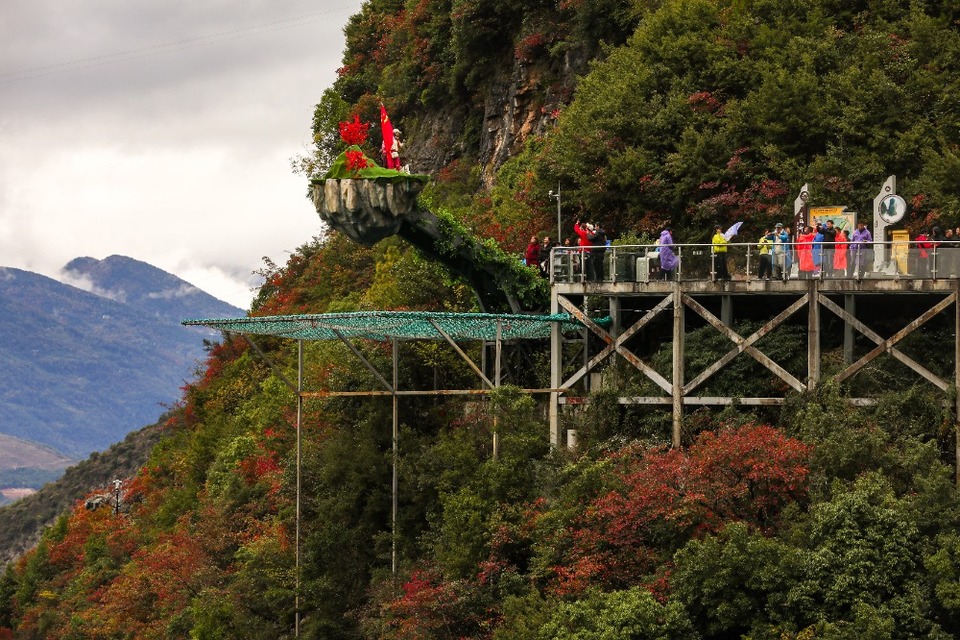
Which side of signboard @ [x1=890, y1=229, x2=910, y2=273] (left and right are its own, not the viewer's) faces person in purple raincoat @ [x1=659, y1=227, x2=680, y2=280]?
right

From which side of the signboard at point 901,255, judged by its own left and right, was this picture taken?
front

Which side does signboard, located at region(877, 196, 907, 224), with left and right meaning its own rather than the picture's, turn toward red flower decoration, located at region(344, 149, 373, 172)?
right

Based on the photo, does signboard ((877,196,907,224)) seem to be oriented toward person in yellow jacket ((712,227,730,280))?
no

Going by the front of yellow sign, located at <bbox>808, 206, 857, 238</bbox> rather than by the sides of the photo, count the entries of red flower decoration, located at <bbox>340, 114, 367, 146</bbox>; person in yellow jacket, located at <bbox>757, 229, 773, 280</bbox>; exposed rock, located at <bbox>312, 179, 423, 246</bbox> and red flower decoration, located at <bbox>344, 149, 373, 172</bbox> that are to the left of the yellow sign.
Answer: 0

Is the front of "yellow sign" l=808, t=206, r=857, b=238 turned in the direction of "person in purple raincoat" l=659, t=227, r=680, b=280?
no

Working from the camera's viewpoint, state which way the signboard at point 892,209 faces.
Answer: facing the viewer

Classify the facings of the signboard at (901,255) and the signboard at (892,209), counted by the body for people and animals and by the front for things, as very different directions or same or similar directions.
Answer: same or similar directions

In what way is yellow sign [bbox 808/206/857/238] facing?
toward the camera

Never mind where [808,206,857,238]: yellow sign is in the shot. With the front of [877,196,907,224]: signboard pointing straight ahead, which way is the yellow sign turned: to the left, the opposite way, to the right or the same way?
the same way

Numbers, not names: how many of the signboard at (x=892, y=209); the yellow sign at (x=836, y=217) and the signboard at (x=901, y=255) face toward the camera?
3

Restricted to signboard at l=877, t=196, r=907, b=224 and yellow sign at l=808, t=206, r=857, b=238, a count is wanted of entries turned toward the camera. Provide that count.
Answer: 2

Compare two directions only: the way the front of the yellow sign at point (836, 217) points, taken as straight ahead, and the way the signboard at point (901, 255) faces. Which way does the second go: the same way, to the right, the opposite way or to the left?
the same way
